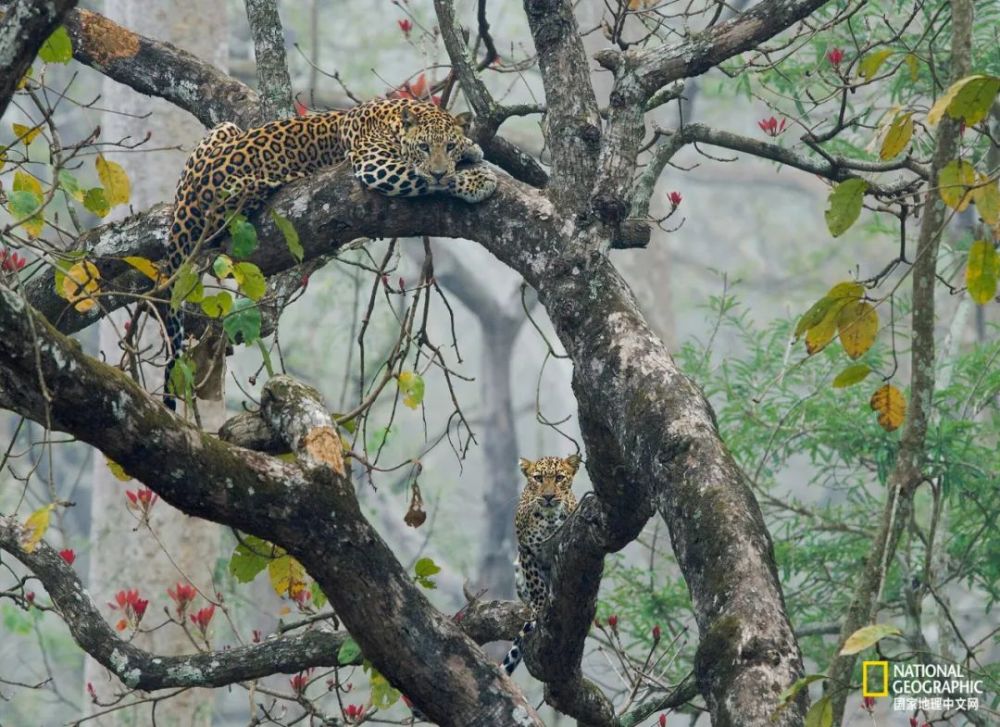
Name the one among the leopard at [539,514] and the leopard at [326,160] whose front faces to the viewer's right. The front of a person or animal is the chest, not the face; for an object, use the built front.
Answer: the leopard at [326,160]

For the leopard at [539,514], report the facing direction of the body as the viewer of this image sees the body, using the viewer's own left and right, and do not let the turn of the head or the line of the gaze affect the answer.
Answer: facing the viewer

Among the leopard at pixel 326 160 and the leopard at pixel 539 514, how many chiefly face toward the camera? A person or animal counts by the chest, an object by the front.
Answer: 1

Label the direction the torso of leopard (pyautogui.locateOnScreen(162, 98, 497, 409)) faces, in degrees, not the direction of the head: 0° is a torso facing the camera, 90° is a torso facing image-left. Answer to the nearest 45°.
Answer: approximately 270°

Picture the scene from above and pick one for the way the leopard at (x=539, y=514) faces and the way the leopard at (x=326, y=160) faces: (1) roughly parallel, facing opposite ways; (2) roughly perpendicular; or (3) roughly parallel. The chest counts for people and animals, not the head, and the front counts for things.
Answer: roughly perpendicular

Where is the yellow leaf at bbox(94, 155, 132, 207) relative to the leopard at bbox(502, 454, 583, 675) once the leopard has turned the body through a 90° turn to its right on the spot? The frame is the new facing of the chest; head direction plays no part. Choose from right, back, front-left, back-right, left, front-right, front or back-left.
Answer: front-left

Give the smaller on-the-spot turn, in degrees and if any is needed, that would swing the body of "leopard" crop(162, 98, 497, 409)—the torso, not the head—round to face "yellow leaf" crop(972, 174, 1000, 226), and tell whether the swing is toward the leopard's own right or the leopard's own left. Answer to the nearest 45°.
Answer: approximately 45° to the leopard's own right
